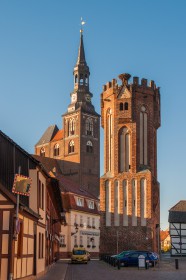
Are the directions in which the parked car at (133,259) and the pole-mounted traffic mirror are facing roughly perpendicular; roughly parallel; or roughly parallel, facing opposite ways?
roughly perpendicular

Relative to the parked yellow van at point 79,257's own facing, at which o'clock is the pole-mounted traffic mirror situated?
The pole-mounted traffic mirror is roughly at 12 o'clock from the parked yellow van.

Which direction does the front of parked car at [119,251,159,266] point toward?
to the viewer's left

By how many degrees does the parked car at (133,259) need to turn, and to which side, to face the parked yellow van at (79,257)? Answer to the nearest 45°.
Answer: approximately 45° to its right

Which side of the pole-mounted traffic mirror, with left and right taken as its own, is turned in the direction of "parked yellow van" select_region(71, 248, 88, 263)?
back

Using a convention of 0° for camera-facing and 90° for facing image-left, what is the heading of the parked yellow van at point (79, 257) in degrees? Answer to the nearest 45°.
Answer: approximately 0°

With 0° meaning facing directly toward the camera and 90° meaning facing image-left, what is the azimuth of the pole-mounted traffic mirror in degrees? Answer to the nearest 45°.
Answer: approximately 0°

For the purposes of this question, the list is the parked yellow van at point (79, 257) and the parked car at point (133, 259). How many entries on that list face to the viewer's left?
1

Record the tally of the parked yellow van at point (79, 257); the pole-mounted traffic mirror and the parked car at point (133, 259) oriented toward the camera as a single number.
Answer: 2

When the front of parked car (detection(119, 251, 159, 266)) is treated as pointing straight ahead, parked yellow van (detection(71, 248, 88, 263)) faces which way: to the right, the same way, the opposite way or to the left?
to the left

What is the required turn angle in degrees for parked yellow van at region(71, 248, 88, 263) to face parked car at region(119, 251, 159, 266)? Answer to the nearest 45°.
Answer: approximately 45° to its left
